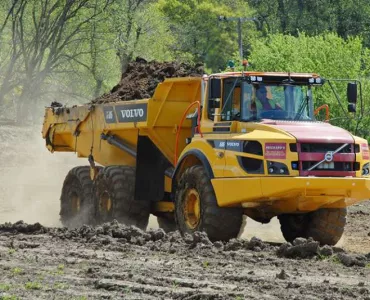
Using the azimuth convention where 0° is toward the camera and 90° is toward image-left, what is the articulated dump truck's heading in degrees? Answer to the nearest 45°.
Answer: approximately 315°

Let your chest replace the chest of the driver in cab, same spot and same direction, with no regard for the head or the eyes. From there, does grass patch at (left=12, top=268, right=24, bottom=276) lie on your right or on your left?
on your right

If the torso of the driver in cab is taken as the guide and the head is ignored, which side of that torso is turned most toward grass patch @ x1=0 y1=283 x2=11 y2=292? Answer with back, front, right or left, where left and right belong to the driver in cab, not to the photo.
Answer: right

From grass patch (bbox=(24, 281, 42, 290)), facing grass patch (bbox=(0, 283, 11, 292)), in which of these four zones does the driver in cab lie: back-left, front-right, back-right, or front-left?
back-right
